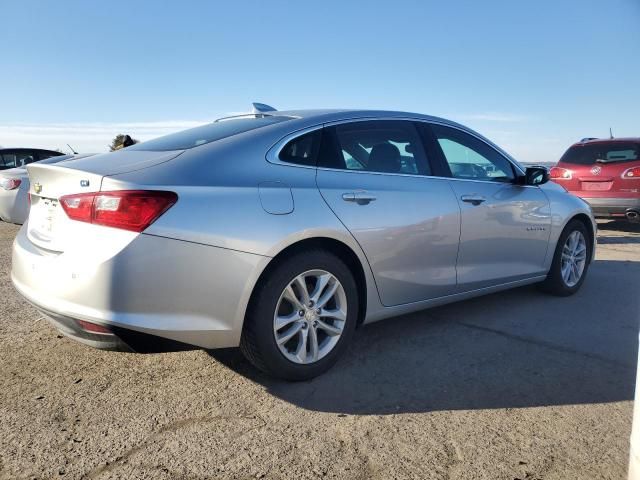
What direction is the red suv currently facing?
away from the camera

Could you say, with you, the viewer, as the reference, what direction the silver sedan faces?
facing away from the viewer and to the right of the viewer

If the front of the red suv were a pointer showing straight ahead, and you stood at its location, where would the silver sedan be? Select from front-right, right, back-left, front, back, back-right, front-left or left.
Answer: back

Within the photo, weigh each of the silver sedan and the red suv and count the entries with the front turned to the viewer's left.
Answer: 0

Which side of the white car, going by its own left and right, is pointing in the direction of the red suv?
right

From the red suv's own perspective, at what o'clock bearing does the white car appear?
The white car is roughly at 8 o'clock from the red suv.

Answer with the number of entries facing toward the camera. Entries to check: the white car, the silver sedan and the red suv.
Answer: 0

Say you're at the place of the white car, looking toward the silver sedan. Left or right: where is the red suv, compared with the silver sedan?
left

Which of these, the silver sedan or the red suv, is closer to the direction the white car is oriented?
the red suv

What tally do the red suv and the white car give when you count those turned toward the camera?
0

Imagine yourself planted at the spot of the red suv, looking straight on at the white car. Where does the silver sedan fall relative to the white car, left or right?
left

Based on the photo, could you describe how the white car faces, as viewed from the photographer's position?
facing away from the viewer and to the right of the viewer
